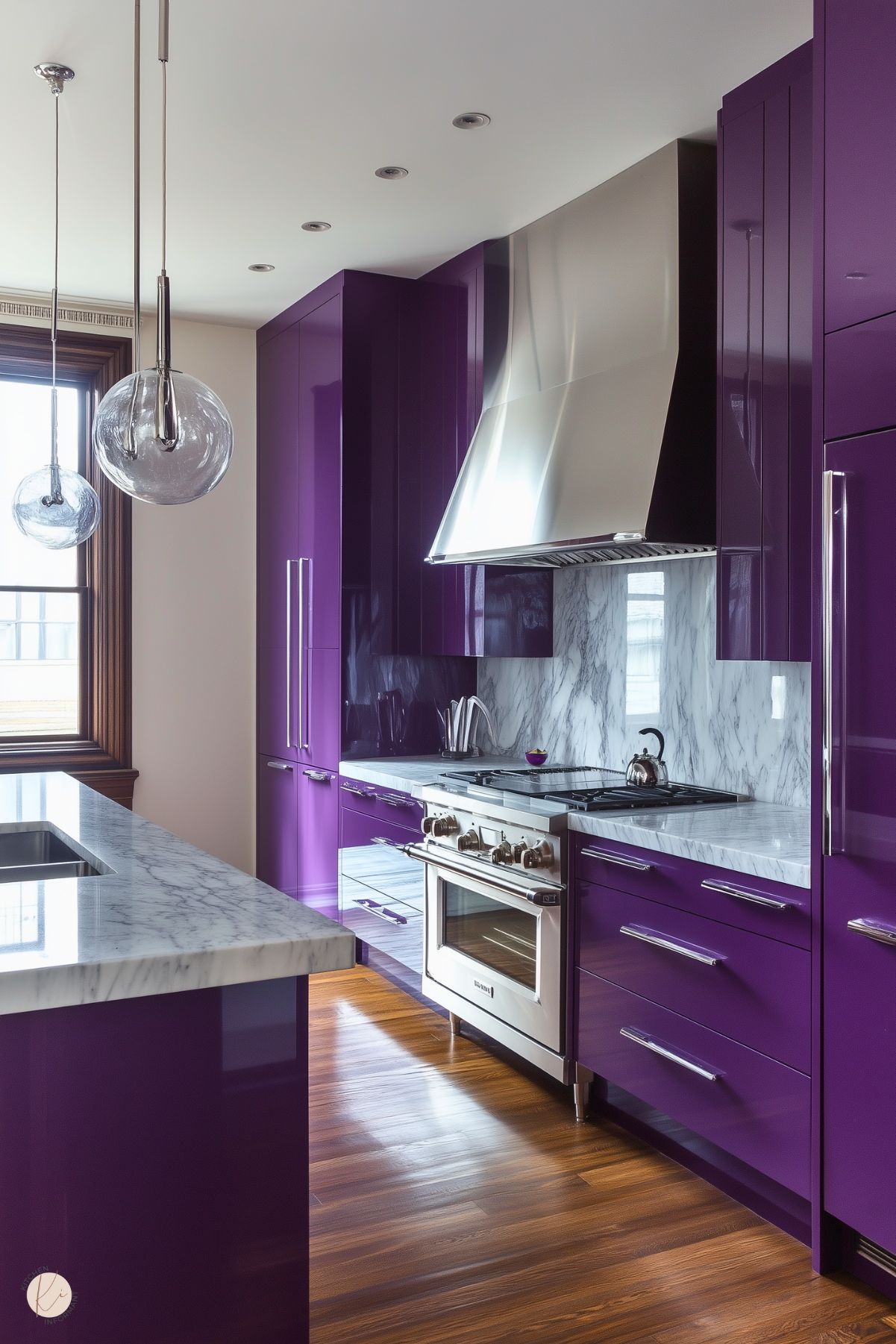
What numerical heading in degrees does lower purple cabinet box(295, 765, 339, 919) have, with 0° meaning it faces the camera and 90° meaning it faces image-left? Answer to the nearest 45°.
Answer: approximately 45°

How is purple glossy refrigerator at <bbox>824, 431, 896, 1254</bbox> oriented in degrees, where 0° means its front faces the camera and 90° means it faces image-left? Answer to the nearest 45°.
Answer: approximately 45°

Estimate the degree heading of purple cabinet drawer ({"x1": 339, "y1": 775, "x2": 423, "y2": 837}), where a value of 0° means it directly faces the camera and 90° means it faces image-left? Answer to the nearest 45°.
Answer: approximately 45°

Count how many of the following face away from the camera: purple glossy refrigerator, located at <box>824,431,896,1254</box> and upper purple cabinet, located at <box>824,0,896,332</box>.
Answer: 0

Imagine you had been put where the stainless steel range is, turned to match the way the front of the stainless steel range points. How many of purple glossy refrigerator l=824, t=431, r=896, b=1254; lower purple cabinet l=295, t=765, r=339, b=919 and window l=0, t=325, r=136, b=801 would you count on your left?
1

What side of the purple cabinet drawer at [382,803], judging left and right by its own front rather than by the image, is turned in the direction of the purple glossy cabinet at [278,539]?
right

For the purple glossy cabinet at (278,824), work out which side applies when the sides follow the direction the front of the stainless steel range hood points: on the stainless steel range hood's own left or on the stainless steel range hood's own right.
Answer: on the stainless steel range hood's own right

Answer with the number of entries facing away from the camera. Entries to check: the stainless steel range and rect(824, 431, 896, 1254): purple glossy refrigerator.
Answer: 0

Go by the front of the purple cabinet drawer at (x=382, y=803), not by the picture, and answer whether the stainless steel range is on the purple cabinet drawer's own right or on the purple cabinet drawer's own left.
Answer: on the purple cabinet drawer's own left

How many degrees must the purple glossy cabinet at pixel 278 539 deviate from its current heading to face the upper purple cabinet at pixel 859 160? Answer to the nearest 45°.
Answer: approximately 45° to its left

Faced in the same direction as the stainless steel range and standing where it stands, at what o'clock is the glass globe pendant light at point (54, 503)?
The glass globe pendant light is roughly at 1 o'clock from the stainless steel range.
